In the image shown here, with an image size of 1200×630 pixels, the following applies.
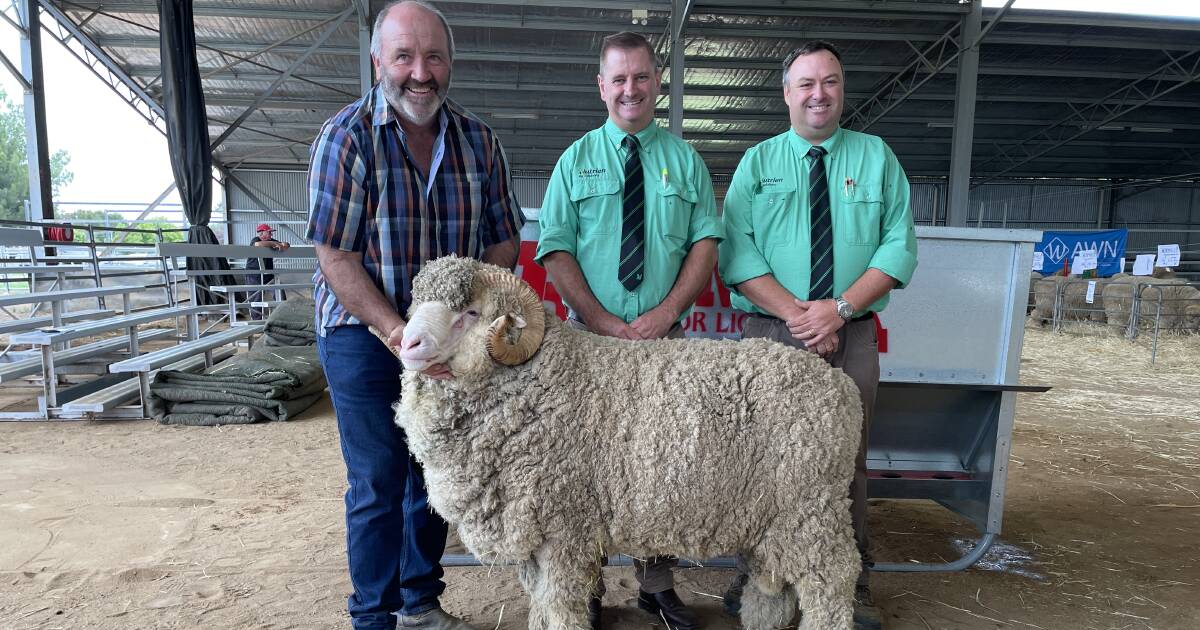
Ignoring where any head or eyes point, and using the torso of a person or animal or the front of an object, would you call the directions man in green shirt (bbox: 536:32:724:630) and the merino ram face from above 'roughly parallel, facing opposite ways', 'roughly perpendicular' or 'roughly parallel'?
roughly perpendicular

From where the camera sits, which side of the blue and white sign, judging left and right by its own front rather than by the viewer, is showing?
front

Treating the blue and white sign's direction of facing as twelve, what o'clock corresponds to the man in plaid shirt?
The man in plaid shirt is roughly at 12 o'clock from the blue and white sign.

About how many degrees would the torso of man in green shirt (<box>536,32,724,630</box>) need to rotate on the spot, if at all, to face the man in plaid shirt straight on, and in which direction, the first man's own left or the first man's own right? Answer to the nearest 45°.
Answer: approximately 90° to the first man's own right

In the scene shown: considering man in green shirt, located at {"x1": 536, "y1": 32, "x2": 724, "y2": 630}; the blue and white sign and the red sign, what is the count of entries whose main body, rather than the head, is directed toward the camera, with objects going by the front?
3

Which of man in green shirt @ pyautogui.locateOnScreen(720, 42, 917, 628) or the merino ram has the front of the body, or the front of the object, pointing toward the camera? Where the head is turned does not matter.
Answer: the man in green shirt

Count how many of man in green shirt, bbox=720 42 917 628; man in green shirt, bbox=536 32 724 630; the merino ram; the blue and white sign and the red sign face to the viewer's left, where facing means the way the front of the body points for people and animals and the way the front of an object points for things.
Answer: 1

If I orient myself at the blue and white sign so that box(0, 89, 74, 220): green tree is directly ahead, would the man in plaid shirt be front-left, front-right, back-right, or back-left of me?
front-left

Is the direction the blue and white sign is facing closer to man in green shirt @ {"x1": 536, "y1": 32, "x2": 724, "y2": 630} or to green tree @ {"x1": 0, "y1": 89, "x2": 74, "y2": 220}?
the man in green shirt

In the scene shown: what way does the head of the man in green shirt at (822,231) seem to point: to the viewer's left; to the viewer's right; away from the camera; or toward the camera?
toward the camera

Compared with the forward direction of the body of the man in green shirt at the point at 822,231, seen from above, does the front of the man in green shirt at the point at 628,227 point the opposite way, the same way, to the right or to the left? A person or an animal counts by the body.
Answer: the same way

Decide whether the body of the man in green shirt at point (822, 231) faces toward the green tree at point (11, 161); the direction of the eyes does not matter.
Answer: no

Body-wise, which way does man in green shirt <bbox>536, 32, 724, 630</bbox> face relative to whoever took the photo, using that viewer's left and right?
facing the viewer

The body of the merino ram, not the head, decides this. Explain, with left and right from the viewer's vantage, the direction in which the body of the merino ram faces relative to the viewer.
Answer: facing to the left of the viewer

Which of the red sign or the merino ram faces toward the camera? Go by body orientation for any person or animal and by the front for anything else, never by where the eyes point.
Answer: the red sign

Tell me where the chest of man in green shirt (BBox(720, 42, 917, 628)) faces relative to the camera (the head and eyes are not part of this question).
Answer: toward the camera

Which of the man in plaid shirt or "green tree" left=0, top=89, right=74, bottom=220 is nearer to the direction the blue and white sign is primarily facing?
the man in plaid shirt
